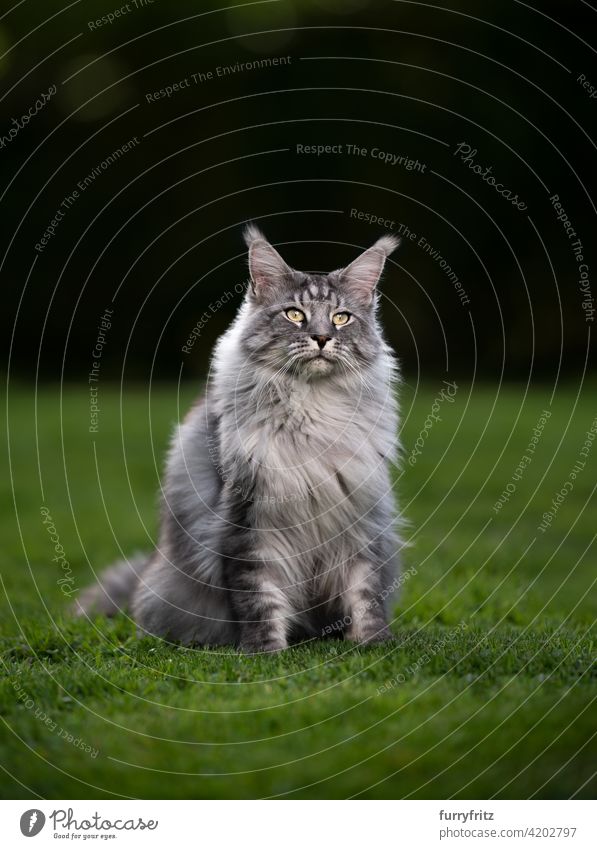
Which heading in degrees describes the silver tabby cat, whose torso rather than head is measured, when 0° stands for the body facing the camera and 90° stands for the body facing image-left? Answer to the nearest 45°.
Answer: approximately 315°
